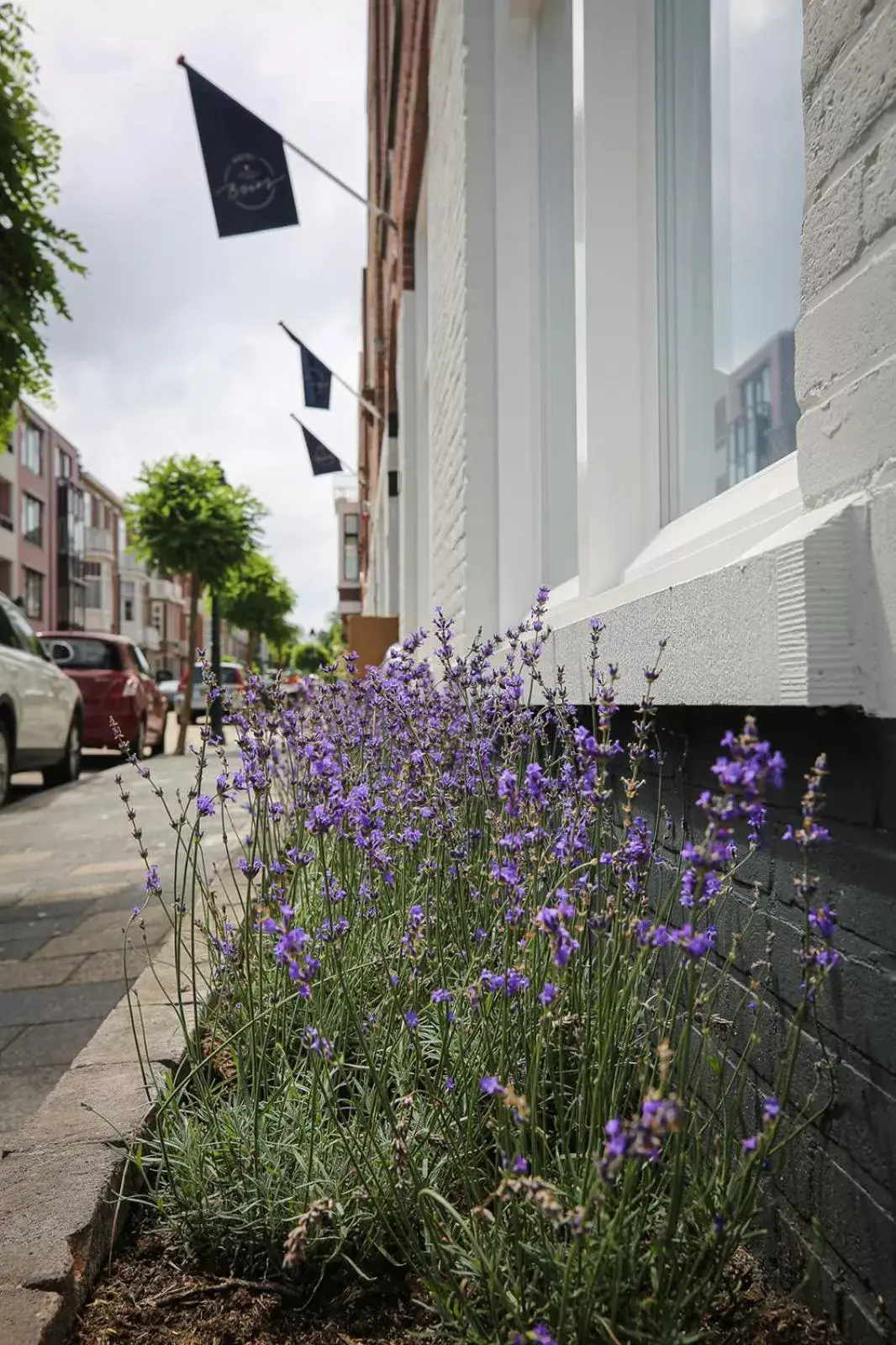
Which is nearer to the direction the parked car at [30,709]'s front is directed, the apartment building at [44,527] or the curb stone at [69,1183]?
the apartment building

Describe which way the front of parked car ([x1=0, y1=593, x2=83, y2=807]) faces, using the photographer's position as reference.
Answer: facing away from the viewer and to the right of the viewer

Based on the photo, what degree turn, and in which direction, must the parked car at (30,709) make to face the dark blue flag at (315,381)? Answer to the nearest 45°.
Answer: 0° — it already faces it

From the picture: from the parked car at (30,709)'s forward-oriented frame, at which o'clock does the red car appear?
The red car is roughly at 11 o'clock from the parked car.

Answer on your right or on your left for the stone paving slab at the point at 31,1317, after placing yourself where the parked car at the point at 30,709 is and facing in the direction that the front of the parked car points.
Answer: on your right

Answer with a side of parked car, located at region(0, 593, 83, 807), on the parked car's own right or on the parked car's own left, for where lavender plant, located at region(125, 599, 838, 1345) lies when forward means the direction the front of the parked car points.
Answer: on the parked car's own right
